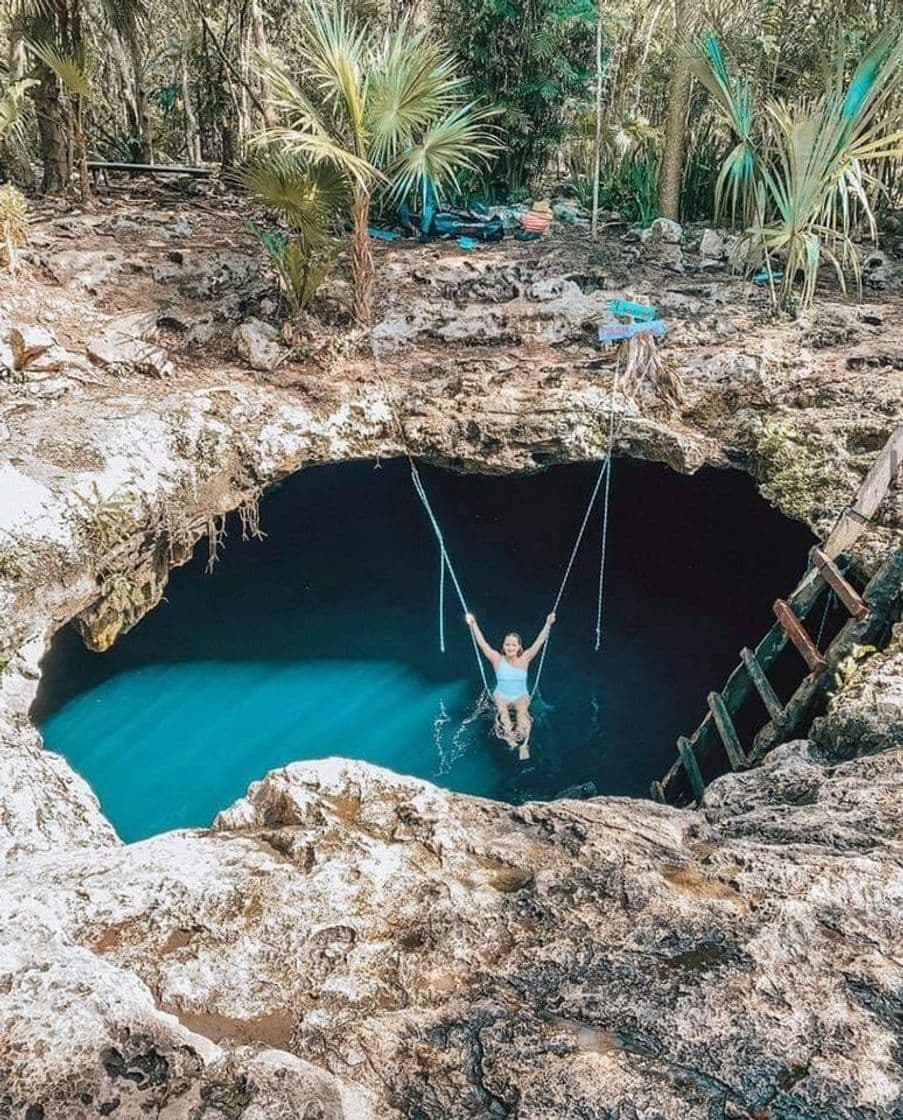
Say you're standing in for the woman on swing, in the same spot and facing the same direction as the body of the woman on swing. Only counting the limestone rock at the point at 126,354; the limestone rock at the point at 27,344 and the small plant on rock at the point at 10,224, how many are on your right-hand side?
3

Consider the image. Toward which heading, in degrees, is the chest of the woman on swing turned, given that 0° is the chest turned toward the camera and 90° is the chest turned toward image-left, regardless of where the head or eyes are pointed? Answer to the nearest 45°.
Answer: approximately 0°

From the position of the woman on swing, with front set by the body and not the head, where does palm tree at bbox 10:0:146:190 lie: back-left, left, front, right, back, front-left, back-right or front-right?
back-right

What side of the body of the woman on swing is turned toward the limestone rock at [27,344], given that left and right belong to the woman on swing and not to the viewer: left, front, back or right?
right

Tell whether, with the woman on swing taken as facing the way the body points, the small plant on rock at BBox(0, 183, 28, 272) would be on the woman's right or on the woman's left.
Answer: on the woman's right

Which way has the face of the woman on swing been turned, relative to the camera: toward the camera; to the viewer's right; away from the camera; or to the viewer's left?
toward the camera

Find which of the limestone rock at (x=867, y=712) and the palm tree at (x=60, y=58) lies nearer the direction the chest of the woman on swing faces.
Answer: the limestone rock
